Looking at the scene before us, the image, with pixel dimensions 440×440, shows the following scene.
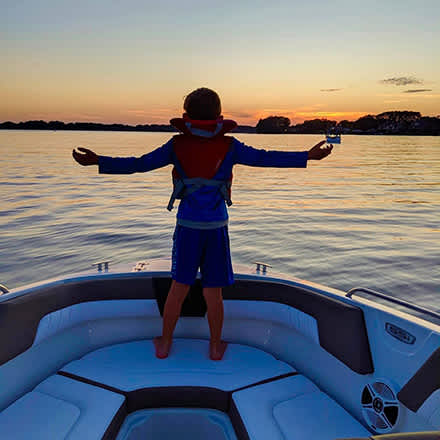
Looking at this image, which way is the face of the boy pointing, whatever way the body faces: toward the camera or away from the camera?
away from the camera

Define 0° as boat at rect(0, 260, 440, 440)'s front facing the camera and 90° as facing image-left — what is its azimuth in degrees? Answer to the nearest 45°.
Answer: approximately 180°

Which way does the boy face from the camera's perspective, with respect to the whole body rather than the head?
away from the camera
